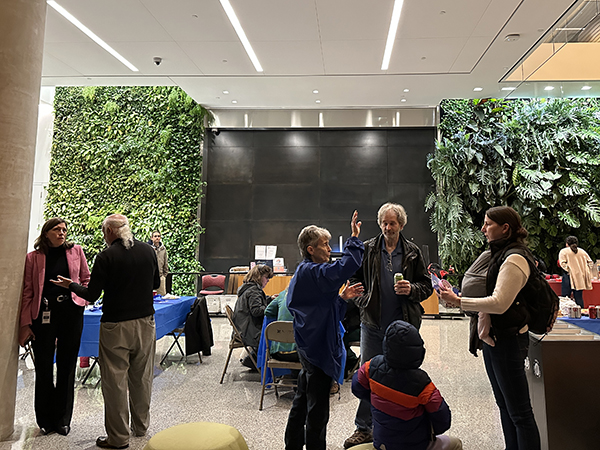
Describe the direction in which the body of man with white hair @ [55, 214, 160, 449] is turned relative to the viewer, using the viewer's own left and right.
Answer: facing away from the viewer and to the left of the viewer

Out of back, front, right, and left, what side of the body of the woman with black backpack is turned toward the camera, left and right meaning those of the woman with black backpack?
left

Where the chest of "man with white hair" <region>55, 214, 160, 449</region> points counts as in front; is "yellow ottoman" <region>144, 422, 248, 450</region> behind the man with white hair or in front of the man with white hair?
behind

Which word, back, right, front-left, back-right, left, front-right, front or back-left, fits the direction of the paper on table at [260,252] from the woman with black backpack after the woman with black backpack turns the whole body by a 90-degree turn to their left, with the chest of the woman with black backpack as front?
back-right

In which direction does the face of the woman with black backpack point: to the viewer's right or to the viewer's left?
to the viewer's left

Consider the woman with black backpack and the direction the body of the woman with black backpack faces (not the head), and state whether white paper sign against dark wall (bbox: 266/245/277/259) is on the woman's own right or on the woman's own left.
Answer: on the woman's own right

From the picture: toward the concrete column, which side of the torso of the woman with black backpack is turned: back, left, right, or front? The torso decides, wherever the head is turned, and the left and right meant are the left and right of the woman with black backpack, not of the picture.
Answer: front

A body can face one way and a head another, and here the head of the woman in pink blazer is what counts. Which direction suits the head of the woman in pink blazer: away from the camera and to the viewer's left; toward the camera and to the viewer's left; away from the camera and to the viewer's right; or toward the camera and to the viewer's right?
toward the camera and to the viewer's right

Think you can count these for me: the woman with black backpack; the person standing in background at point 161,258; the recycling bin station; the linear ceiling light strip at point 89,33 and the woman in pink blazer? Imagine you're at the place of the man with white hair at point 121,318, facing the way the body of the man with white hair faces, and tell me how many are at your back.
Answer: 2

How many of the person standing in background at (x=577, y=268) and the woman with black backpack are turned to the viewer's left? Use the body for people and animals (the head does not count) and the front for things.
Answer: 1

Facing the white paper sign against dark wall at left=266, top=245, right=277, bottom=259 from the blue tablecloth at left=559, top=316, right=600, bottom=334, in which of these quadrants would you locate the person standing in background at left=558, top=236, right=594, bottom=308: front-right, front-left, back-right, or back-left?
front-right

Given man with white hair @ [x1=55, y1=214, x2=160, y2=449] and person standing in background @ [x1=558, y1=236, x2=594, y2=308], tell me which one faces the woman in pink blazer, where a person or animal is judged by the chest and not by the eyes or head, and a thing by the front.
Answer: the man with white hair

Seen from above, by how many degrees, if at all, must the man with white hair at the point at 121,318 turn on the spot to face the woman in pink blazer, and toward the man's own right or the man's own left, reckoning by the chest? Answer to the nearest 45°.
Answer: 0° — they already face them
